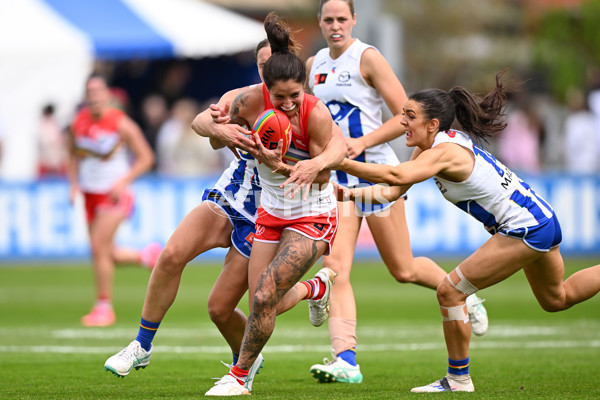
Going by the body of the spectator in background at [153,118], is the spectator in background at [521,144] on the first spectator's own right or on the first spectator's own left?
on the first spectator's own left

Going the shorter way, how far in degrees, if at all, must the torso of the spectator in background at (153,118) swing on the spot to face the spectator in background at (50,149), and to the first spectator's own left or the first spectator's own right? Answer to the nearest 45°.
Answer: approximately 45° to the first spectator's own right

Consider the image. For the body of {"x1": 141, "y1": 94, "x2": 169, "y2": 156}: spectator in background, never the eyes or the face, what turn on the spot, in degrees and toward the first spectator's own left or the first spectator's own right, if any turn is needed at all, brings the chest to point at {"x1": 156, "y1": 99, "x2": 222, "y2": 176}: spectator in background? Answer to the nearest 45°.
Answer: approximately 45° to the first spectator's own left

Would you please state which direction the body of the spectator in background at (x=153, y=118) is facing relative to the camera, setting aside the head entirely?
toward the camera

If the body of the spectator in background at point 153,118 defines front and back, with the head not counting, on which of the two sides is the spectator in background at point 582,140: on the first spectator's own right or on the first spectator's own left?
on the first spectator's own left
